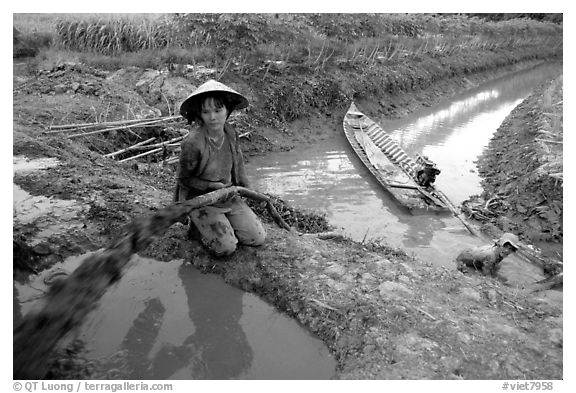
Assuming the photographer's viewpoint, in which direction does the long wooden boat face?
facing away from the viewer and to the left of the viewer

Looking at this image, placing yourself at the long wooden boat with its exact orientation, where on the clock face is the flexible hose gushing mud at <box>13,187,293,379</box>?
The flexible hose gushing mud is roughly at 8 o'clock from the long wooden boat.

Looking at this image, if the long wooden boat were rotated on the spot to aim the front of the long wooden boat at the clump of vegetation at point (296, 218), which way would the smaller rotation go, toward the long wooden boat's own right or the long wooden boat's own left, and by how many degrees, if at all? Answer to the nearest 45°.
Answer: approximately 135° to the long wooden boat's own left
